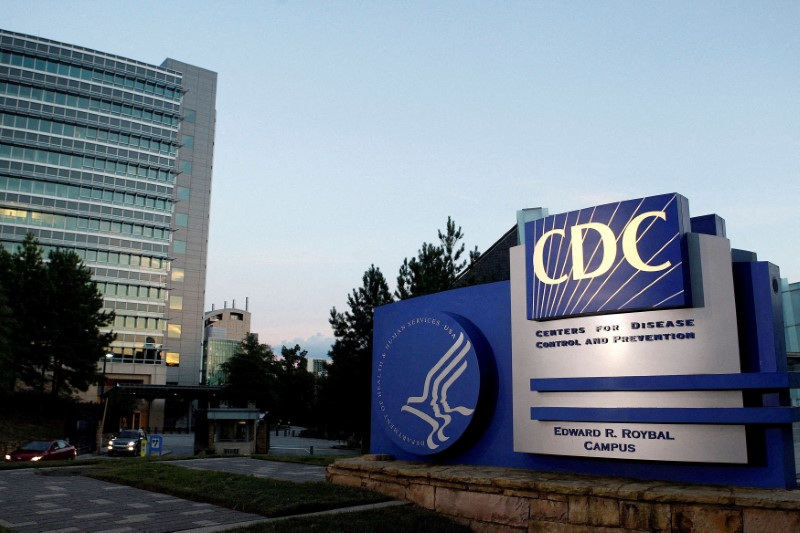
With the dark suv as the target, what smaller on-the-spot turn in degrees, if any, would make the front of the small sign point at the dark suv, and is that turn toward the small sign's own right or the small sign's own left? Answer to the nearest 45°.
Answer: approximately 135° to the small sign's own right

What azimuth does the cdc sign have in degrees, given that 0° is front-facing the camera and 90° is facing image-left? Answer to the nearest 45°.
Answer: approximately 45°

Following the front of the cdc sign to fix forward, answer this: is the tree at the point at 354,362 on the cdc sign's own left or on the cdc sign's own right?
on the cdc sign's own right

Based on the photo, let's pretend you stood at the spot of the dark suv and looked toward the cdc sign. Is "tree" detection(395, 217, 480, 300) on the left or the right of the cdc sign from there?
left

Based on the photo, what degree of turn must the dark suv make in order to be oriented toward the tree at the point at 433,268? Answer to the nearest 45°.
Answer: approximately 90° to its left

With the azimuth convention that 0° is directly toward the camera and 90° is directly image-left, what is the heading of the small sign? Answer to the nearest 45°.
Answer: approximately 0°

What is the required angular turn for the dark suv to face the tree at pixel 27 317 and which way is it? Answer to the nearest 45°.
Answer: approximately 90° to its right

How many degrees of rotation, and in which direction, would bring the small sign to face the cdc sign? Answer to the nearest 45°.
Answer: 0° — it already faces it

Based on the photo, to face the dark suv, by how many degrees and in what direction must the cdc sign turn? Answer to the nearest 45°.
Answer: approximately 90° to its right

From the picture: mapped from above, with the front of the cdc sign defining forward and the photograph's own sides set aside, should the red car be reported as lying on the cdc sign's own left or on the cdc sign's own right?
on the cdc sign's own right
